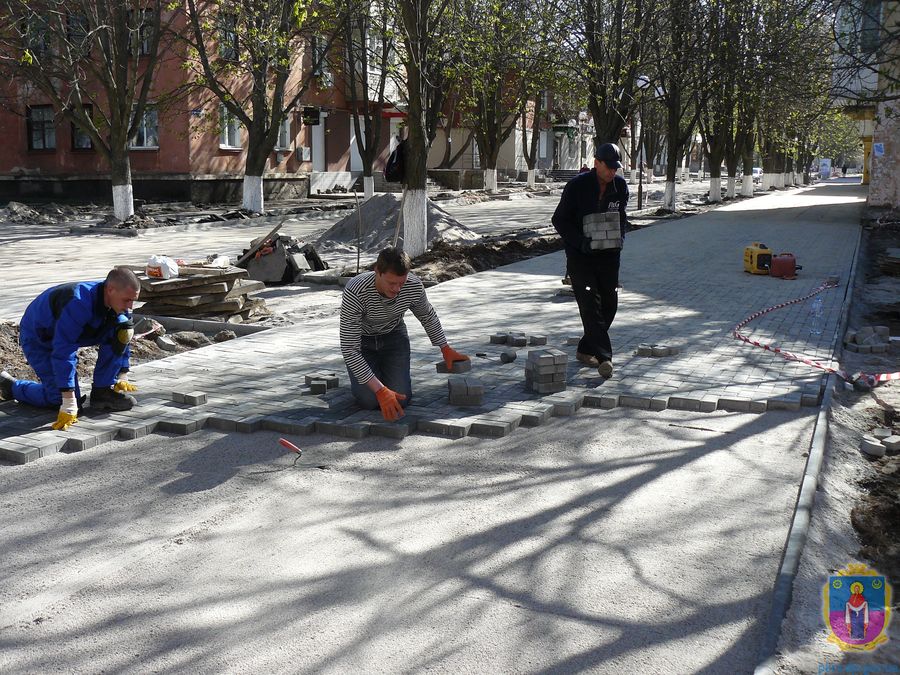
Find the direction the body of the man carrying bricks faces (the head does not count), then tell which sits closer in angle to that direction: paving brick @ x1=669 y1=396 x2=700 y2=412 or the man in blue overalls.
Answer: the paving brick

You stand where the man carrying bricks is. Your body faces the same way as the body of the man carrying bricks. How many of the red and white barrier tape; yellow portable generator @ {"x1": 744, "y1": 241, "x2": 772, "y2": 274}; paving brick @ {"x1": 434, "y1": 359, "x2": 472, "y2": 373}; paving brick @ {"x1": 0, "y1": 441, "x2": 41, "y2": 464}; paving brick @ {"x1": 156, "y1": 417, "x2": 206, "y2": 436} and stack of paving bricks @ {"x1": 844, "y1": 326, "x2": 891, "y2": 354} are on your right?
3

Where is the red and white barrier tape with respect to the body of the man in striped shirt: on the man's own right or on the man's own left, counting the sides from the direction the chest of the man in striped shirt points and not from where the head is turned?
on the man's own left

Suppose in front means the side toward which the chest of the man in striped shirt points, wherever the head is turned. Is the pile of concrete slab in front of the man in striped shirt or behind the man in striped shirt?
behind

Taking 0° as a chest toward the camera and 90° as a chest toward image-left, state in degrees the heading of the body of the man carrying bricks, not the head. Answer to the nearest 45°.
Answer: approximately 315°

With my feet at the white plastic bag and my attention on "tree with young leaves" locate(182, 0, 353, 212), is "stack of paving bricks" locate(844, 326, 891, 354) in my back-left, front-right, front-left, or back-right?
back-right

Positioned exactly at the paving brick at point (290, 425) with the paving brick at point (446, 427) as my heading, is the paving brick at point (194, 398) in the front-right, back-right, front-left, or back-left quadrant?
back-left

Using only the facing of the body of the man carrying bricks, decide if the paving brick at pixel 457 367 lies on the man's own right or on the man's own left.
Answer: on the man's own right

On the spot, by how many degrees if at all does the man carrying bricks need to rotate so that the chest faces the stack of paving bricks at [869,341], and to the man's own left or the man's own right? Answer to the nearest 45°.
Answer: approximately 90° to the man's own left
